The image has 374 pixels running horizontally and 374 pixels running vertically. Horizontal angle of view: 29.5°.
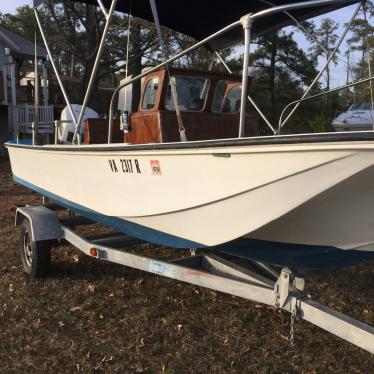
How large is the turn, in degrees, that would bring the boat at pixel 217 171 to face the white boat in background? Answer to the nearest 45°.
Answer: approximately 90° to its left

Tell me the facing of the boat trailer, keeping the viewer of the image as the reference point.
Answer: facing the viewer and to the right of the viewer

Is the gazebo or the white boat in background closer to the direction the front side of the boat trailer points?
the white boat in background

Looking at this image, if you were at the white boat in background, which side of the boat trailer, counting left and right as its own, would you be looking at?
left
